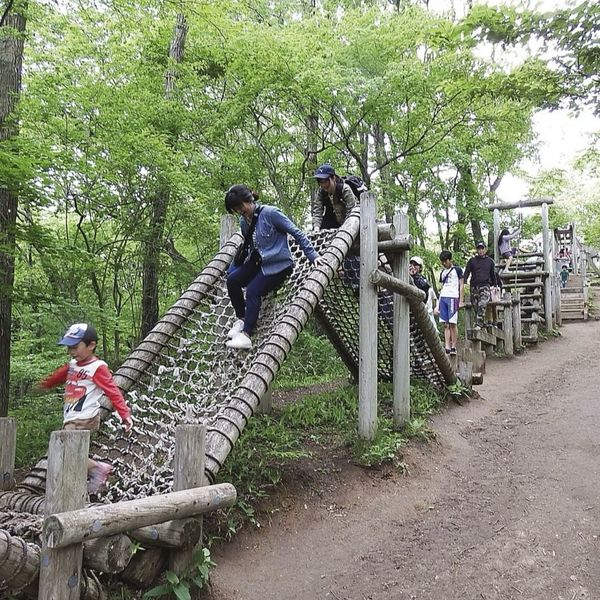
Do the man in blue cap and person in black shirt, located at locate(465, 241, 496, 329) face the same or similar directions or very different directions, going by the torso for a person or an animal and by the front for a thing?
same or similar directions

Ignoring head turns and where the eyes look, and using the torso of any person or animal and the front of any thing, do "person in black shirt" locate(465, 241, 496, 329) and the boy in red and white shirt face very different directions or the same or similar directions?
same or similar directions

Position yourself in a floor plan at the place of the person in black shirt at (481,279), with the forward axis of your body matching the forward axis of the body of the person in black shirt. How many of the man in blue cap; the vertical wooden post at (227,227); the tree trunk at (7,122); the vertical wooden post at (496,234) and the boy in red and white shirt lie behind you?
1

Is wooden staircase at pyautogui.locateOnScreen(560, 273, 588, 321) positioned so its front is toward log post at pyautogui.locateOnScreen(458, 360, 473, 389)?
yes

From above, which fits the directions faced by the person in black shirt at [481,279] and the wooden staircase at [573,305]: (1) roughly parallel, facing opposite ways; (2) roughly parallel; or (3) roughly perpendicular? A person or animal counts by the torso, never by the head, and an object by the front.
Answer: roughly parallel

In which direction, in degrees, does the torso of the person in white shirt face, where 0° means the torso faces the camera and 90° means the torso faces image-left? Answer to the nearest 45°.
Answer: approximately 45°

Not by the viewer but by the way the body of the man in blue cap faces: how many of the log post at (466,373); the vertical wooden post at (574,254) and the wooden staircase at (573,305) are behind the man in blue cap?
3

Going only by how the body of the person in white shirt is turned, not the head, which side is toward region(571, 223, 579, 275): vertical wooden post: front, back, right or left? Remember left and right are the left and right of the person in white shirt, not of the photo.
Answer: back

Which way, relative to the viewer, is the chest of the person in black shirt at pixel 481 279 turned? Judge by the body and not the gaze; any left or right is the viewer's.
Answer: facing the viewer

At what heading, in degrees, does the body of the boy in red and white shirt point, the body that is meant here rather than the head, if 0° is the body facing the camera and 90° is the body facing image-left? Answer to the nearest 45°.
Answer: approximately 45°

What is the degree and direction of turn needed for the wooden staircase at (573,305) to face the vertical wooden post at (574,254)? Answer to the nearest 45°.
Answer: approximately 180°

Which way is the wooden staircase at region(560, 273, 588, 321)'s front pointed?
toward the camera

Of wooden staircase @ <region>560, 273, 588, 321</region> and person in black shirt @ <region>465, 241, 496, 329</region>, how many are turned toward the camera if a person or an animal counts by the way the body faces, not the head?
2

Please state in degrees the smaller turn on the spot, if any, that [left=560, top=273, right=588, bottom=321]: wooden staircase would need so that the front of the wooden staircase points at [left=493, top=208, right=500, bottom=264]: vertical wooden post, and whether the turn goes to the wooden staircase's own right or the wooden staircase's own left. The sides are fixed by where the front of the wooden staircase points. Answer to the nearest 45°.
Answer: approximately 45° to the wooden staircase's own right

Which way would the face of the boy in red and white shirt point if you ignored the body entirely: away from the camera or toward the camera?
toward the camera
